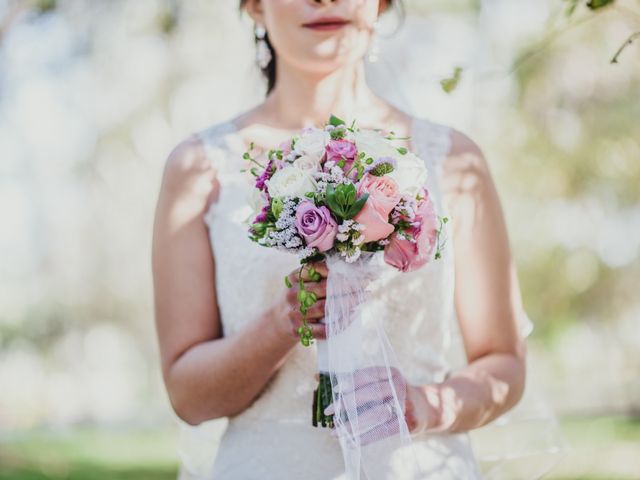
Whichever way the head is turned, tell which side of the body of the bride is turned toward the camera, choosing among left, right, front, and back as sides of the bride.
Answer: front

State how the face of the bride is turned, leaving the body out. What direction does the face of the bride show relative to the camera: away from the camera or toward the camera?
toward the camera
